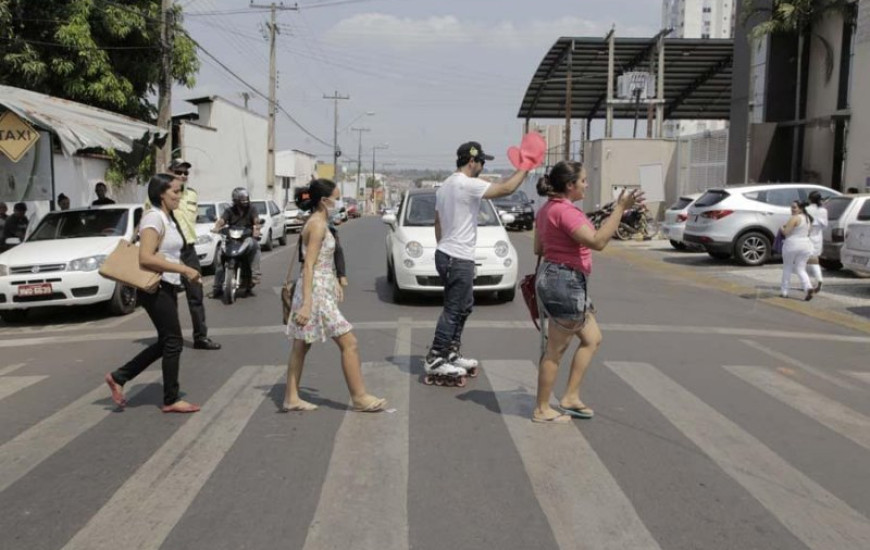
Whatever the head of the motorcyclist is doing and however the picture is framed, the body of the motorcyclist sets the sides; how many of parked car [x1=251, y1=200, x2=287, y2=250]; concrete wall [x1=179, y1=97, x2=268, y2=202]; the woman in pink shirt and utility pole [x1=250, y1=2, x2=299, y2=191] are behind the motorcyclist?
3

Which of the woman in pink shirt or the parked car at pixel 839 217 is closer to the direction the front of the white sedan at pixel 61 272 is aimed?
the woman in pink shirt

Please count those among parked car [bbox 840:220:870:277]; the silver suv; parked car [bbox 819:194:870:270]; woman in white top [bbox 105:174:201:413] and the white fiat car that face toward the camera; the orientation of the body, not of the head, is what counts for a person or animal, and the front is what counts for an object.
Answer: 1

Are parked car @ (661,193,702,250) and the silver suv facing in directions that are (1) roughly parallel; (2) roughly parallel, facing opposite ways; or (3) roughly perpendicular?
roughly parallel

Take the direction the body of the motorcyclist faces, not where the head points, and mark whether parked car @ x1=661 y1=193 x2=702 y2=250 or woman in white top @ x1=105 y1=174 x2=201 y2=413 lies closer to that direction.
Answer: the woman in white top

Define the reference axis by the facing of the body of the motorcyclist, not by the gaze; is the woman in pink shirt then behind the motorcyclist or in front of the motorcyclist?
in front

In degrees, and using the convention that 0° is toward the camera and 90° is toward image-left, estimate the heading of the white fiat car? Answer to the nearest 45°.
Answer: approximately 0°

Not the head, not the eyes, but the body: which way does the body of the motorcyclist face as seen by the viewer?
toward the camera

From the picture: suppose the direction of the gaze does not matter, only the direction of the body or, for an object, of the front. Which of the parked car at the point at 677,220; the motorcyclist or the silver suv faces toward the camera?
the motorcyclist

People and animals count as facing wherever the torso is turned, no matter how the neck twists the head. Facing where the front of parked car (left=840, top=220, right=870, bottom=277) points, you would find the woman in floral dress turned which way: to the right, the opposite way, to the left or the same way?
the same way

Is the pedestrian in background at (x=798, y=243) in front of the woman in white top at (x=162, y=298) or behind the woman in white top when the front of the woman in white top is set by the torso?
in front

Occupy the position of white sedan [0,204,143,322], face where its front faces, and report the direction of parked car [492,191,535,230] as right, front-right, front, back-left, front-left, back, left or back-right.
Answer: back

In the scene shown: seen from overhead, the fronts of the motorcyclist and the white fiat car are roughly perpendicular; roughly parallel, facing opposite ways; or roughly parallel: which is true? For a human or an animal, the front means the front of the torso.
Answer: roughly parallel

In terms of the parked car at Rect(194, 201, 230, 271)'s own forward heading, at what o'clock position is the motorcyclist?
The motorcyclist is roughly at 10 o'clock from the parked car.

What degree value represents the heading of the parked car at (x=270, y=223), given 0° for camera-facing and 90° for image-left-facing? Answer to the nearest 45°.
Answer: approximately 45°
